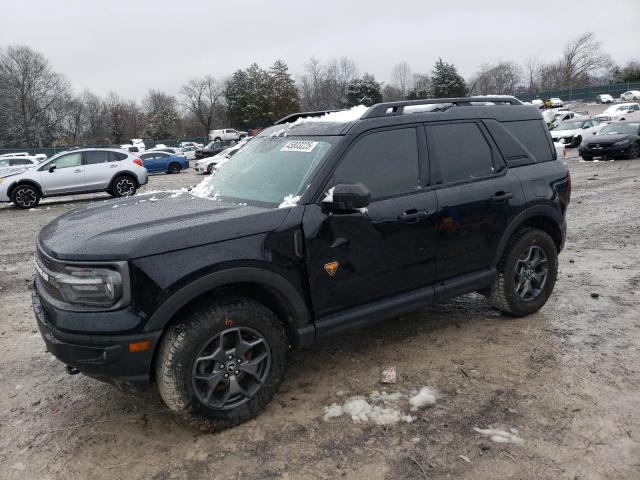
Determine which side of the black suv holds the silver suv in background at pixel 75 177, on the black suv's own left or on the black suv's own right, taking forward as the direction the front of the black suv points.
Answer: on the black suv's own right

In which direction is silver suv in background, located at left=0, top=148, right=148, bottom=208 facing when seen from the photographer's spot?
facing to the left of the viewer

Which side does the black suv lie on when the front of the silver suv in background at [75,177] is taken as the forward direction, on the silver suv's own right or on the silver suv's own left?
on the silver suv's own left

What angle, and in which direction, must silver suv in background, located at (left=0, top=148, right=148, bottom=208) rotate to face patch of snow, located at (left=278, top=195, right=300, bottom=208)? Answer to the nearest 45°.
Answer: approximately 90° to its left

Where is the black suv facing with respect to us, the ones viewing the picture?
facing the viewer and to the left of the viewer
